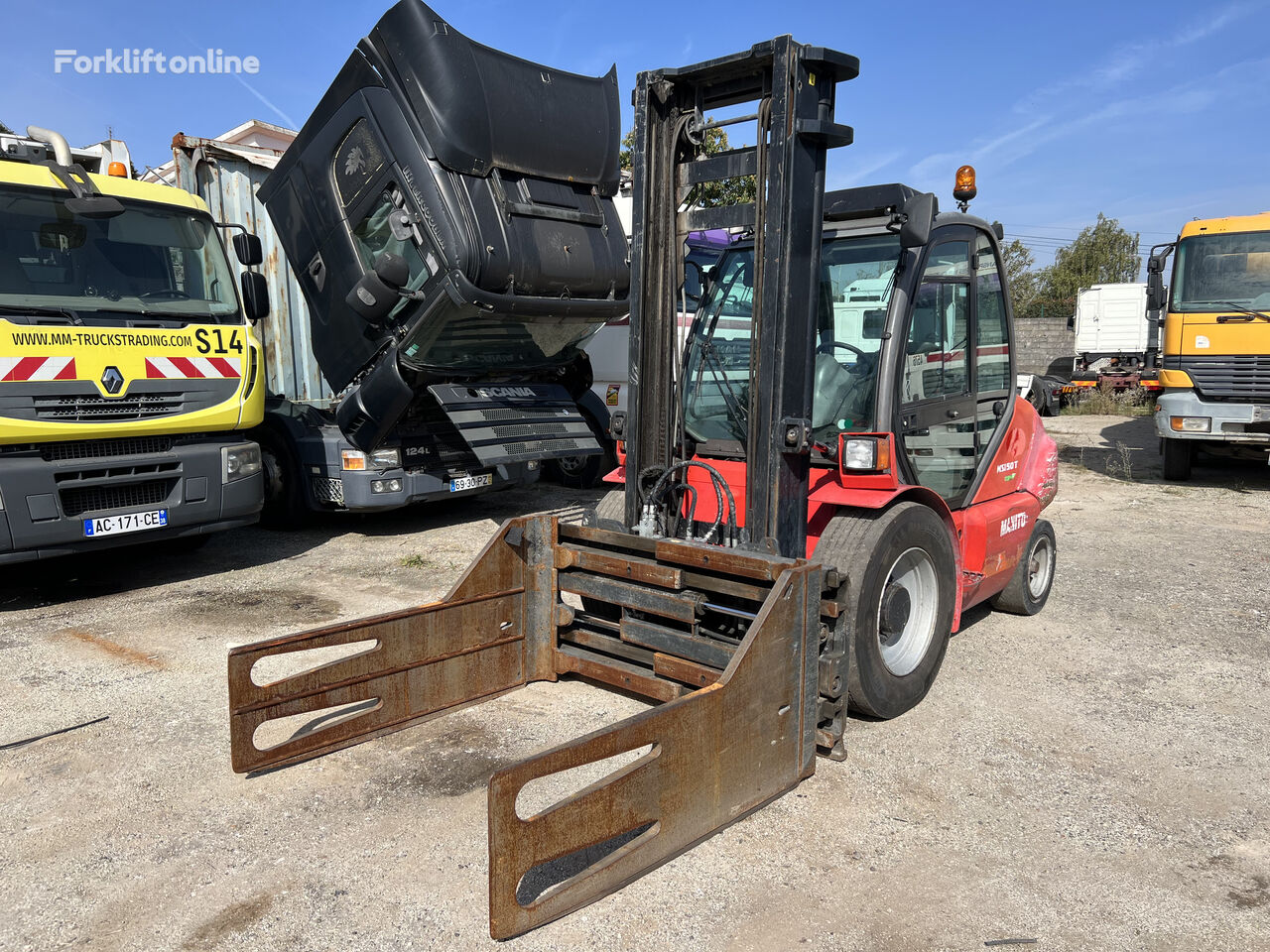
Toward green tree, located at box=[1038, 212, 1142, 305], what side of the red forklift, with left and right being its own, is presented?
back

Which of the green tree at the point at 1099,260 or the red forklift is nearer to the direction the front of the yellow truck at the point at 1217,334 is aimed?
the red forklift

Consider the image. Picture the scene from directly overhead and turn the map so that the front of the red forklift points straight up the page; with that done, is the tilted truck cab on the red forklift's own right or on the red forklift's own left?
on the red forklift's own right

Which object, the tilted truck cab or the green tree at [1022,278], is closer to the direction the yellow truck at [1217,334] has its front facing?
the tilted truck cab

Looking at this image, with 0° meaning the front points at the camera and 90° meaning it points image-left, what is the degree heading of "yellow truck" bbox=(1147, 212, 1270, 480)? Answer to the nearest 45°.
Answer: approximately 0°

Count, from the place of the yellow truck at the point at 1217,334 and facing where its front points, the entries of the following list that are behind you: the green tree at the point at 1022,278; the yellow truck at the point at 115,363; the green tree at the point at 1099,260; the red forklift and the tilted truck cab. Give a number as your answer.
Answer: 2

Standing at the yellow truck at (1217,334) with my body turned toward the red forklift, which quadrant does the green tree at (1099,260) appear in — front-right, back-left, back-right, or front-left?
back-right

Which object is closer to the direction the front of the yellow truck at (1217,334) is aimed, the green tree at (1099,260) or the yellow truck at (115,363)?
the yellow truck

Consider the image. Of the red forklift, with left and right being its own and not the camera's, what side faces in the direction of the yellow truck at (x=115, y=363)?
right

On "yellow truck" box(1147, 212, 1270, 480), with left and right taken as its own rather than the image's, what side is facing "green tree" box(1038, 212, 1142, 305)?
back

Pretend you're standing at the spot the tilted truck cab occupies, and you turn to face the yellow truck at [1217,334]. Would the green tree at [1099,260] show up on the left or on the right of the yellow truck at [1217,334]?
left
